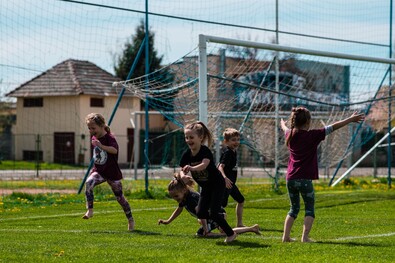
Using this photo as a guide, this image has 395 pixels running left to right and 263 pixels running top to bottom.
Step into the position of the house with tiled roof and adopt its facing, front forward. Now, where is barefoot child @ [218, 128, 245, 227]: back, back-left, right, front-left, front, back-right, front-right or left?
front-left

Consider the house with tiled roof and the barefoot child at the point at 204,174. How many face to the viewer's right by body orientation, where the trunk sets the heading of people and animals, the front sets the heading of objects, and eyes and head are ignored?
0

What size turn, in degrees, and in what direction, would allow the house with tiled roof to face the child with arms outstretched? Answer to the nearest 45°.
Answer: approximately 45° to its left

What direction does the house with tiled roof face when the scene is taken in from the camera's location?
facing the viewer and to the left of the viewer

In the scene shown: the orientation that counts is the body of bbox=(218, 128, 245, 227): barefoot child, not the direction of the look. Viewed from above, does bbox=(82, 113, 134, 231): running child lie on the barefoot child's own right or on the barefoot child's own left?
on the barefoot child's own right

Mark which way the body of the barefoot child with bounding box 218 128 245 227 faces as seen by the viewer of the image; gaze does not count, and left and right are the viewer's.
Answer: facing the viewer and to the right of the viewer

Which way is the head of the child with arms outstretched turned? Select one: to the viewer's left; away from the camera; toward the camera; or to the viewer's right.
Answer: away from the camera
